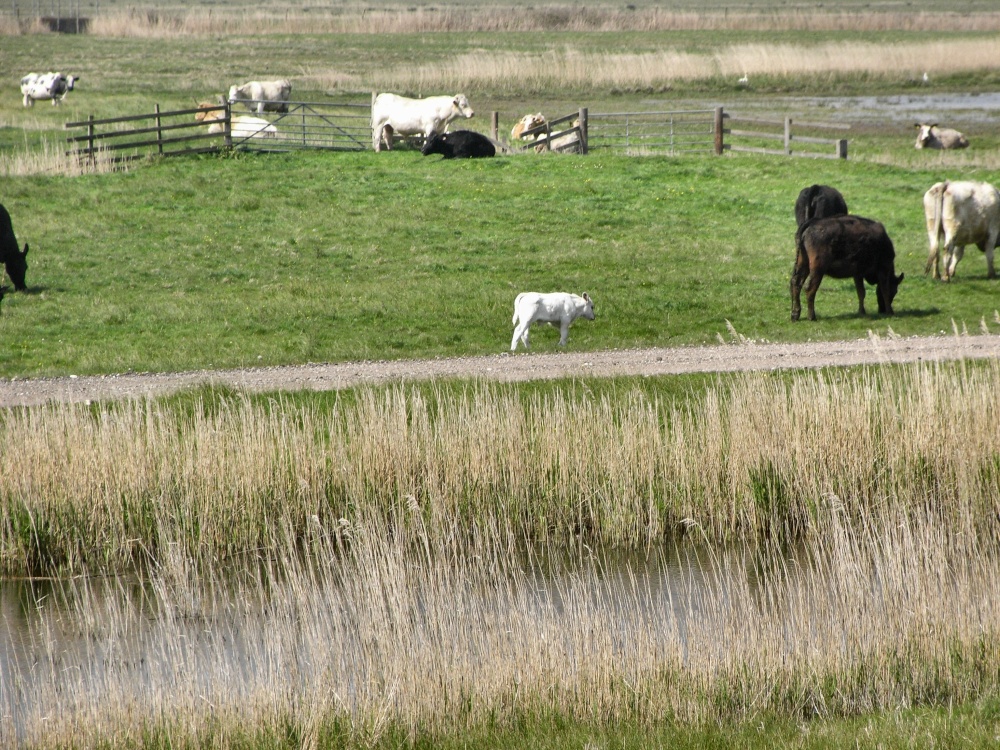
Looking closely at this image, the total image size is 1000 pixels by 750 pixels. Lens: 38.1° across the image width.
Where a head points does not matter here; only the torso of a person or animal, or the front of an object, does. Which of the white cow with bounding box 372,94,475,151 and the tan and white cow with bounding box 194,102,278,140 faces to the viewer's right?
the white cow with bounding box 372,94,475,151

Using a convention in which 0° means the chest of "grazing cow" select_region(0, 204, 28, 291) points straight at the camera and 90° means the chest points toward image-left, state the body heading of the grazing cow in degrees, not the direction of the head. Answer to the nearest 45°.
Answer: approximately 270°

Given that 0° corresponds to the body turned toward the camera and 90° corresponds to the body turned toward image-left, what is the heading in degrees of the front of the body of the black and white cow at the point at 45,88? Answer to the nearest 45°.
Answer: approximately 270°

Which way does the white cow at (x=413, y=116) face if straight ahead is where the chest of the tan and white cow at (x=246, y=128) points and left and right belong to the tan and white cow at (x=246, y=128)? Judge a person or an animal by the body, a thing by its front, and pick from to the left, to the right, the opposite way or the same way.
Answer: the opposite way

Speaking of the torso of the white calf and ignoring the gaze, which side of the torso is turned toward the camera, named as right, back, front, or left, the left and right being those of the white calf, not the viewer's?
right

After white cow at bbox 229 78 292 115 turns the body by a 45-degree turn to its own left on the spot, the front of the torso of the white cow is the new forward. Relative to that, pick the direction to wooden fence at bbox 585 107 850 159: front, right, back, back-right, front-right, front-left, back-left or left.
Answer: left

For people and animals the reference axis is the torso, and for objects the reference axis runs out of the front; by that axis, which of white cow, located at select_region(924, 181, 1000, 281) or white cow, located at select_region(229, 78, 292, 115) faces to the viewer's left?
white cow, located at select_region(229, 78, 292, 115)

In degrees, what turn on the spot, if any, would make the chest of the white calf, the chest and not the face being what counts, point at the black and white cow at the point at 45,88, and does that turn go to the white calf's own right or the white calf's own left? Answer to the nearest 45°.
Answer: approximately 135° to the white calf's own left

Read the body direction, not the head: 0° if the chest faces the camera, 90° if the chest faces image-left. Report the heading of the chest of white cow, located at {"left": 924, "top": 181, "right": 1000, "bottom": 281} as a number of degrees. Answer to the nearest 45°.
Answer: approximately 225°

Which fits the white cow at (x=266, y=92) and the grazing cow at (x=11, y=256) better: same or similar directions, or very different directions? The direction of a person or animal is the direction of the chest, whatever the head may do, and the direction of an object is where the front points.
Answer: very different directions

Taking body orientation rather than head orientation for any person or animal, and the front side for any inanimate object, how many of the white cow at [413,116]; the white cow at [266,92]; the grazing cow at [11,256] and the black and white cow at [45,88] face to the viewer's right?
3

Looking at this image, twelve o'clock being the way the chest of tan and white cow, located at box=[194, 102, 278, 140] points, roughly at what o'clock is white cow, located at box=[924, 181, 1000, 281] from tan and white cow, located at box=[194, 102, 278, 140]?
white cow, located at box=[924, 181, 1000, 281] is roughly at 8 o'clock from tan and white cow, located at box=[194, 102, 278, 140].

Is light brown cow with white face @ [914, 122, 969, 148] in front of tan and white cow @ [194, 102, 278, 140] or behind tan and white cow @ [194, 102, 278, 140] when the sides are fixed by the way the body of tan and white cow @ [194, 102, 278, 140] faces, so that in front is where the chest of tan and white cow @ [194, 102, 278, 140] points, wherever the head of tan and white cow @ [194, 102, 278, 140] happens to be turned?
behind
